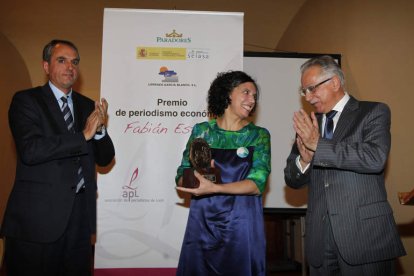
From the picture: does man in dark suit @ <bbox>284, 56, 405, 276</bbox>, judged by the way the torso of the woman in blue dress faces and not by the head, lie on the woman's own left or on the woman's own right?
on the woman's own left

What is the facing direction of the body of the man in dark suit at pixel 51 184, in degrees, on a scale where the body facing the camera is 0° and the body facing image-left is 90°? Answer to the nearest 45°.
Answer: approximately 315°

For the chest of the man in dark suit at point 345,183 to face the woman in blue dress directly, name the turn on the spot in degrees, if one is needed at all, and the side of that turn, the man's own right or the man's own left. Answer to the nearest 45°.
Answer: approximately 45° to the man's own right

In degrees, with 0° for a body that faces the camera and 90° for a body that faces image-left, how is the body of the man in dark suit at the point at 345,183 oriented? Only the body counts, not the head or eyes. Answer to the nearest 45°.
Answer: approximately 45°

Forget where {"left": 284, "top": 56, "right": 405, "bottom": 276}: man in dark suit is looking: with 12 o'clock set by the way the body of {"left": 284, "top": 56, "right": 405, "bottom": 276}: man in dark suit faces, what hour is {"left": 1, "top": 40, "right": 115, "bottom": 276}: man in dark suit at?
{"left": 1, "top": 40, "right": 115, "bottom": 276}: man in dark suit is roughly at 1 o'clock from {"left": 284, "top": 56, "right": 405, "bottom": 276}: man in dark suit.

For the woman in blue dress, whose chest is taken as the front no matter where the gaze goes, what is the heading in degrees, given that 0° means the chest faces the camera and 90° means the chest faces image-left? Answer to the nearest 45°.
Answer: approximately 0°
